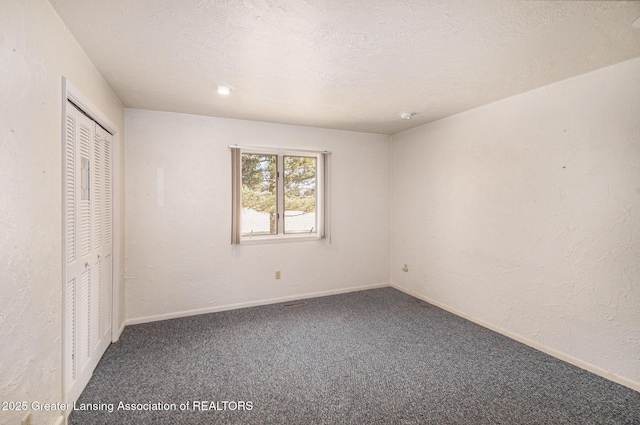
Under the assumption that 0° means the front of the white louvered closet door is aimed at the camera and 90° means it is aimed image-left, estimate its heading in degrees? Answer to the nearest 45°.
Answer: approximately 270°

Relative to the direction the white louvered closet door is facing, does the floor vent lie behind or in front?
in front
